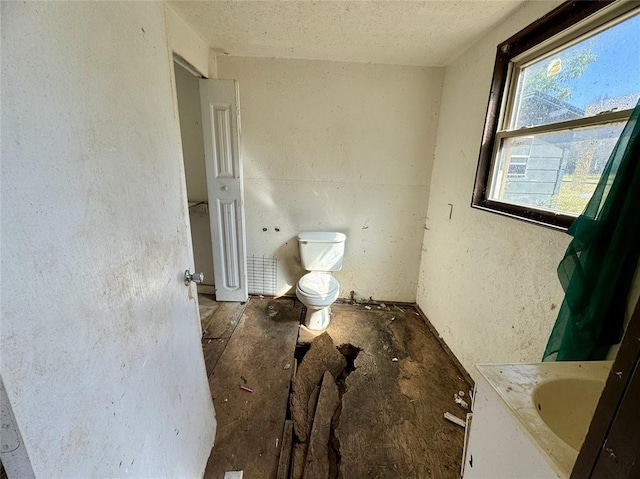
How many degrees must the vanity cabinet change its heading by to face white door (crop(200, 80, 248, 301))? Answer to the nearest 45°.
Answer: approximately 45° to its right

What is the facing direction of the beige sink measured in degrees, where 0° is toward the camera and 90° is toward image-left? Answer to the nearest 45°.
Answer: approximately 45°

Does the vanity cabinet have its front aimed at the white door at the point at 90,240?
yes

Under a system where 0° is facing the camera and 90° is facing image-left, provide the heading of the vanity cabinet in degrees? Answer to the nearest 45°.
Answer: approximately 45°
